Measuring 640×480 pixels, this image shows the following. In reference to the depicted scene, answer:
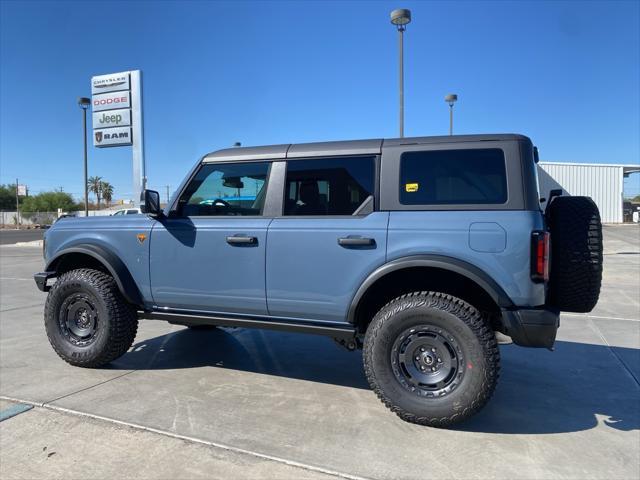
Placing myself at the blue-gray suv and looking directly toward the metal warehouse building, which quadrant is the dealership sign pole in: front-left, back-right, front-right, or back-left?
front-left

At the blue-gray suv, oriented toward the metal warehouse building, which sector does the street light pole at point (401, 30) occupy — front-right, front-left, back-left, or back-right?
front-left

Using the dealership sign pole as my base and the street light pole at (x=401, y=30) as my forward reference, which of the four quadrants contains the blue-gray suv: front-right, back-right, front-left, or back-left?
front-right

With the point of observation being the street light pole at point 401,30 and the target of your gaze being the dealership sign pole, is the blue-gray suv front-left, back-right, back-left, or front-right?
back-left

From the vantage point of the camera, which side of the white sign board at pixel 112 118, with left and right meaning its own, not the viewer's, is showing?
front

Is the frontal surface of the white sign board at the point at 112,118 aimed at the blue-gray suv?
yes

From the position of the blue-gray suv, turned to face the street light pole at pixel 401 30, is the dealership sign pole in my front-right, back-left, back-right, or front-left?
front-left

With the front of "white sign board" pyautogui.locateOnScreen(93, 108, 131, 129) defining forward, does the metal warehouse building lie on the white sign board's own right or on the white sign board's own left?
on the white sign board's own left

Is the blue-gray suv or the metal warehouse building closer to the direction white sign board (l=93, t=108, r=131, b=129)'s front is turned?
the blue-gray suv

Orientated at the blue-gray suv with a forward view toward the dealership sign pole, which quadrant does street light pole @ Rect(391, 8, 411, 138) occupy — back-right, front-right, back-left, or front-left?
front-right

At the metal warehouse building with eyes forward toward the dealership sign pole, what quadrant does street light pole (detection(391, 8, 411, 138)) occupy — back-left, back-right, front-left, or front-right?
front-left

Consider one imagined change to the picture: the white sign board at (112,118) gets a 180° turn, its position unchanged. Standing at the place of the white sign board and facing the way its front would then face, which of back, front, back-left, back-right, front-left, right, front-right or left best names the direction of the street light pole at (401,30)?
back-right
